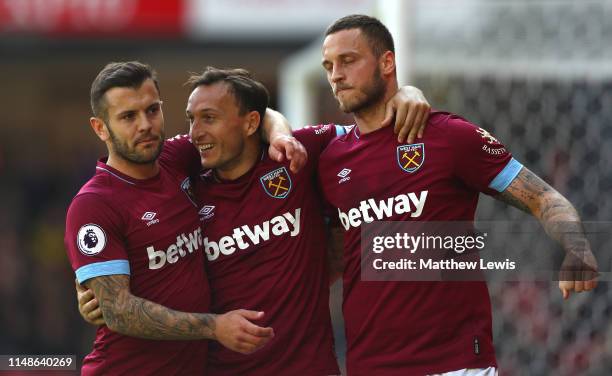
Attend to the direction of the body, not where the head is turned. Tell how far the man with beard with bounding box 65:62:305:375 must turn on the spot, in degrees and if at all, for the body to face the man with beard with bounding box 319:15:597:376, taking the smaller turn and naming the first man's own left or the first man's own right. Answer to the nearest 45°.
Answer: approximately 45° to the first man's own left

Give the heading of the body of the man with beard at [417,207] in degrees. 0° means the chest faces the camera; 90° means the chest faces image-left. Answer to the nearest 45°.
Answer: approximately 45°

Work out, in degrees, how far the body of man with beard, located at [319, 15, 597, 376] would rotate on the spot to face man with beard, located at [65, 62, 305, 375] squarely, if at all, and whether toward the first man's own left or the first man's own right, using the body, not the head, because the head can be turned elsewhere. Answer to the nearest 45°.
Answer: approximately 45° to the first man's own right

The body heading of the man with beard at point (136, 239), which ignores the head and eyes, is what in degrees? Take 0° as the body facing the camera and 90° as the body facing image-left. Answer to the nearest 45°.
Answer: approximately 315°
